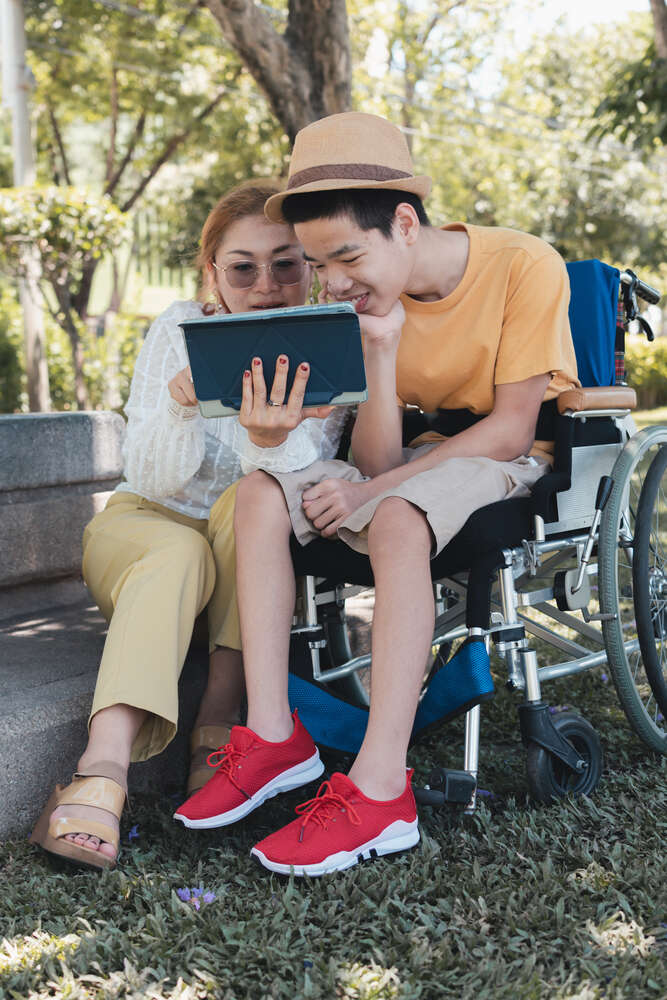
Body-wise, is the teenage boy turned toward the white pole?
no

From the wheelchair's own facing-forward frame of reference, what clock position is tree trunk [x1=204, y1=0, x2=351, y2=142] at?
The tree trunk is roughly at 4 o'clock from the wheelchair.

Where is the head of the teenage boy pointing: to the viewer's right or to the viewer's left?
to the viewer's left

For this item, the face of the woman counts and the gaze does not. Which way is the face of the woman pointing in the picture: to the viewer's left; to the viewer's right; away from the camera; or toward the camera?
toward the camera

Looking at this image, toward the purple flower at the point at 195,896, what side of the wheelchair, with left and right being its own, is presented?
front

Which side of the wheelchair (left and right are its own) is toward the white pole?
right

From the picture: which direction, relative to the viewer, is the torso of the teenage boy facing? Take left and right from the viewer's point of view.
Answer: facing the viewer and to the left of the viewer

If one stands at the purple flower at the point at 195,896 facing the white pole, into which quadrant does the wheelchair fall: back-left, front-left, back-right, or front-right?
front-right

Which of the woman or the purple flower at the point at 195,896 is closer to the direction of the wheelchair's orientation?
the purple flower

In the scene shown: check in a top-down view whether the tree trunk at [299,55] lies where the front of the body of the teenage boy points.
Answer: no

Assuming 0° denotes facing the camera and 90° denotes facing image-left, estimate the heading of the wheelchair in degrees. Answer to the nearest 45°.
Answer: approximately 45°
